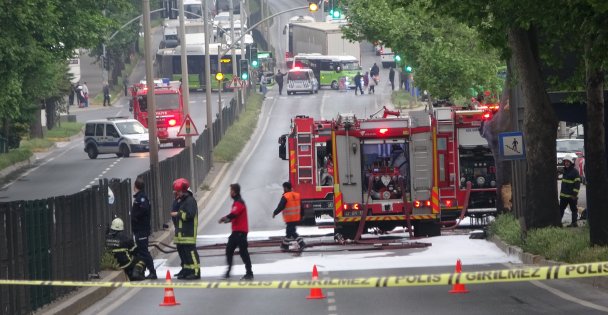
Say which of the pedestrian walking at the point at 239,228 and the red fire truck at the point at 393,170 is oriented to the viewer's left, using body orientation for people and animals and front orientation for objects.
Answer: the pedestrian walking

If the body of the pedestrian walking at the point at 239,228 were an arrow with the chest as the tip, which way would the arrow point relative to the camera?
to the viewer's left

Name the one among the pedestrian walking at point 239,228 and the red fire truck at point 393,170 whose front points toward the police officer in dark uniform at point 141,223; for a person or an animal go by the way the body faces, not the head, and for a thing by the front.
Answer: the pedestrian walking

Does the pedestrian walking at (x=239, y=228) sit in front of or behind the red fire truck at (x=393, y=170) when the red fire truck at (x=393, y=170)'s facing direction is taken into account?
behind

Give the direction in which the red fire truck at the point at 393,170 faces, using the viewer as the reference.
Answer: facing away from the viewer
